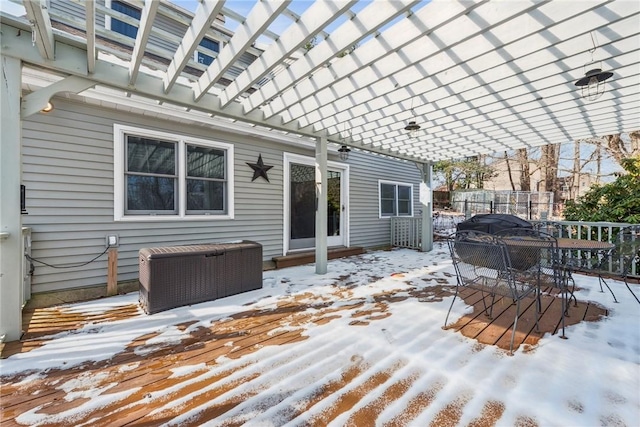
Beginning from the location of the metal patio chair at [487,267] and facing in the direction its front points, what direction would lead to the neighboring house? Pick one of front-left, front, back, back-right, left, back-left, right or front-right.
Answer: front-left

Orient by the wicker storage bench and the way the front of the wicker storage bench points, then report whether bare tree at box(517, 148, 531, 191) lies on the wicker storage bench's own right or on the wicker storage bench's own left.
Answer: on the wicker storage bench's own left

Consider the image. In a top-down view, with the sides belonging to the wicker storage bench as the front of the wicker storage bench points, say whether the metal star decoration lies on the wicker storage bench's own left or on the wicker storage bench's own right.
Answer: on the wicker storage bench's own left

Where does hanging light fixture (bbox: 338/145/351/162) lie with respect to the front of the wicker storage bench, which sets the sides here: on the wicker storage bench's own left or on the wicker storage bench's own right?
on the wicker storage bench's own left

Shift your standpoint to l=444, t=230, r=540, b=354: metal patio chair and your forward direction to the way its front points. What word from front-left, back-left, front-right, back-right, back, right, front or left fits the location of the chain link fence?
front-left

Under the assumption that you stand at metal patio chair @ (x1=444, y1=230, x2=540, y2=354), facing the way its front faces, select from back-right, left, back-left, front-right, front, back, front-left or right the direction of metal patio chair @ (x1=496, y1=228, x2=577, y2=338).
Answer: front

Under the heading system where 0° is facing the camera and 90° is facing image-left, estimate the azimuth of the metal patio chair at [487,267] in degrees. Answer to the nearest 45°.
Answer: approximately 225°
